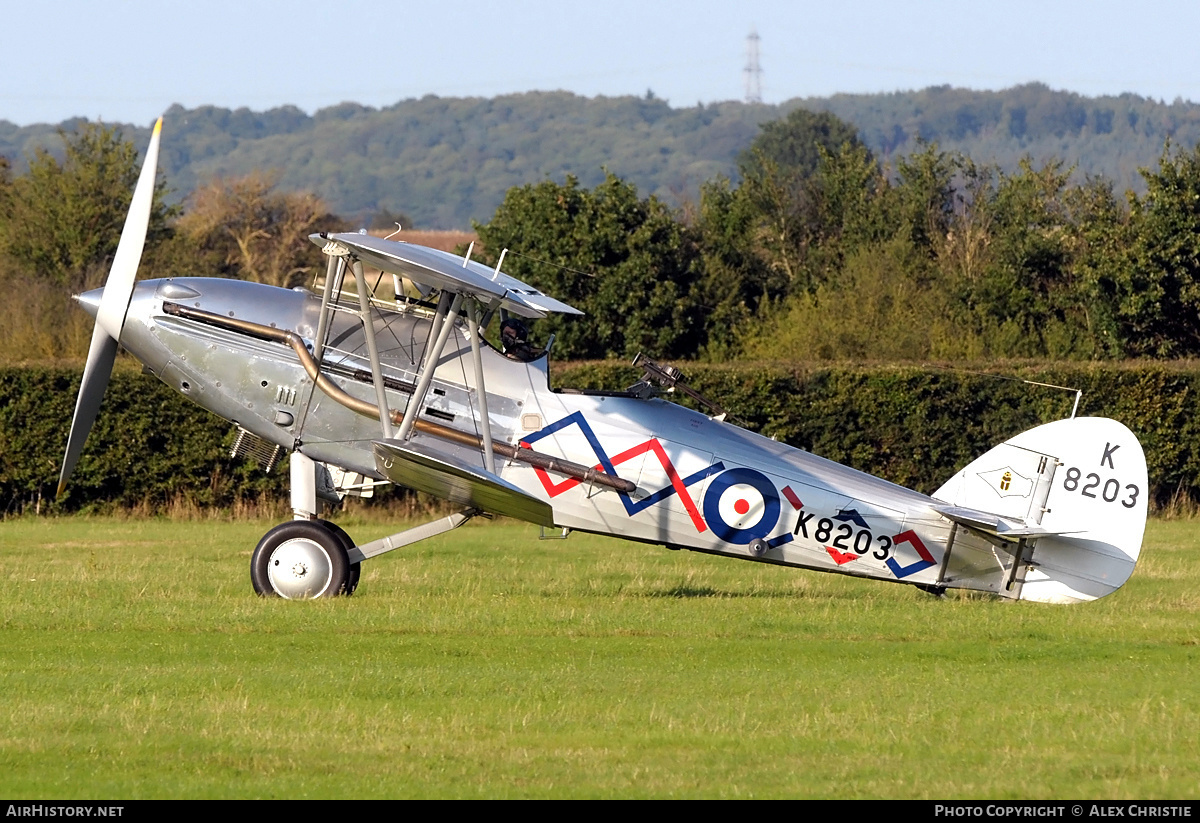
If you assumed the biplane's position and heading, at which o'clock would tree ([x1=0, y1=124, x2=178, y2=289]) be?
The tree is roughly at 2 o'clock from the biplane.

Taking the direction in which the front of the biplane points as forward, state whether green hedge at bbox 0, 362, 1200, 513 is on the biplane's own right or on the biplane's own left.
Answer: on the biplane's own right

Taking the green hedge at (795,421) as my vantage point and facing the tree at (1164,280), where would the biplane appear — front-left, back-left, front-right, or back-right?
back-right

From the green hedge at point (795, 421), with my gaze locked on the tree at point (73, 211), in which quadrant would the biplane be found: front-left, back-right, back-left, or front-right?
back-left

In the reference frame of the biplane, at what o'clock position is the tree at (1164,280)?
The tree is roughly at 4 o'clock from the biplane.

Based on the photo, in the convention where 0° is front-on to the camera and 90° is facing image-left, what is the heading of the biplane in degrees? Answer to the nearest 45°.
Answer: approximately 90°

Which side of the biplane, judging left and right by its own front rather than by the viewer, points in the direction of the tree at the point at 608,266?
right

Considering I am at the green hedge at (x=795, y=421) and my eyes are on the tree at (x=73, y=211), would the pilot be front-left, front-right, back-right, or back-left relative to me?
back-left
